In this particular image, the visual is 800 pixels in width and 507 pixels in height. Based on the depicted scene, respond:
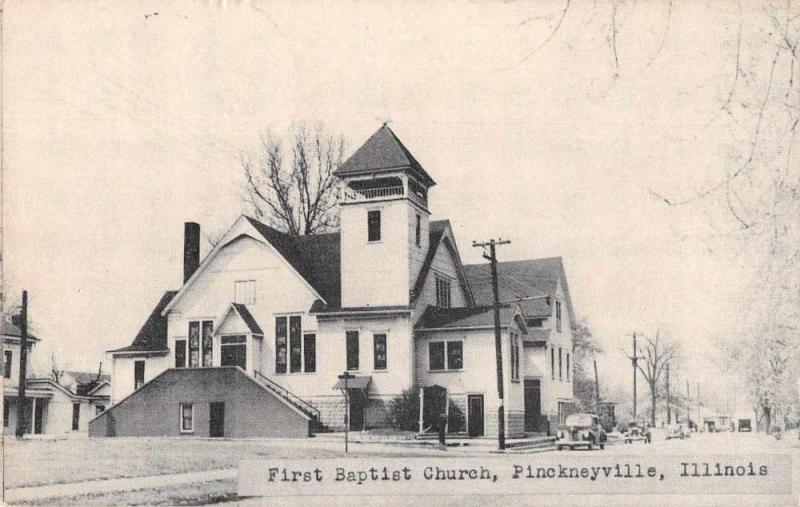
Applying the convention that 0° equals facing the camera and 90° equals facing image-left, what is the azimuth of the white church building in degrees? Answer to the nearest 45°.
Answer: approximately 0°

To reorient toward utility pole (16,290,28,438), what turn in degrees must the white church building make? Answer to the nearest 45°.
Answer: approximately 45° to its right

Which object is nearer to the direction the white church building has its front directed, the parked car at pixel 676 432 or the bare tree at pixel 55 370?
the bare tree
